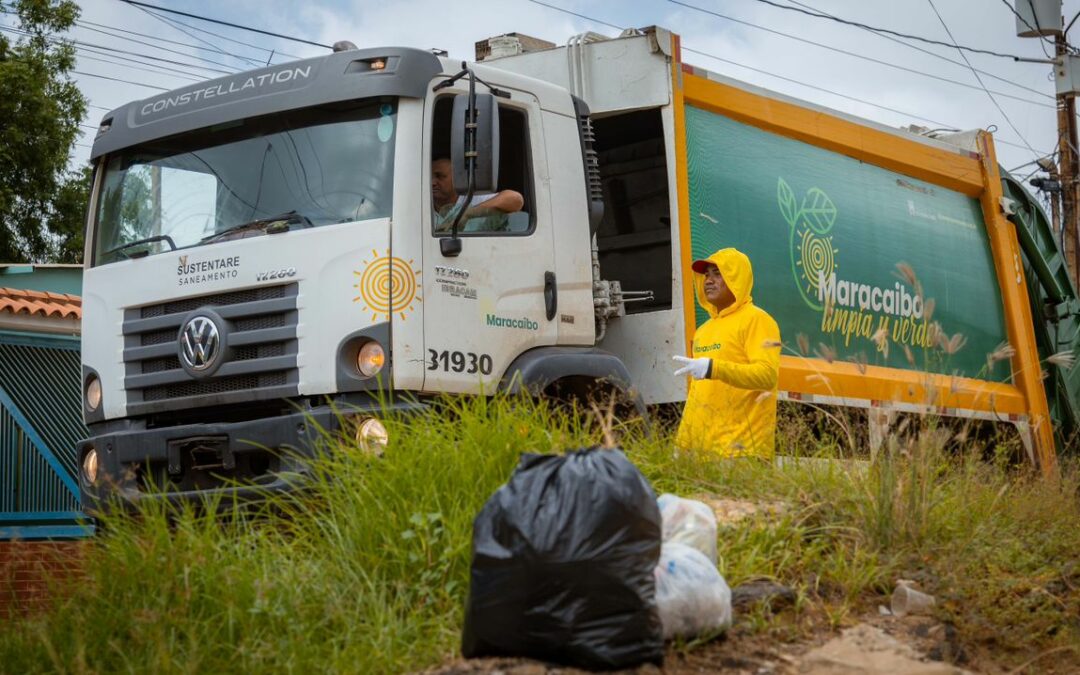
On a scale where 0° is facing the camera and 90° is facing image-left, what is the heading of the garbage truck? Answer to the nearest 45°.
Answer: approximately 45°

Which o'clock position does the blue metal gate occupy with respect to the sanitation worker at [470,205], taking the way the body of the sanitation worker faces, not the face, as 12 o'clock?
The blue metal gate is roughly at 3 o'clock from the sanitation worker.

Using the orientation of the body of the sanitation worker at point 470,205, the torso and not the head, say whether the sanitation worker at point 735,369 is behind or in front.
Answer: behind

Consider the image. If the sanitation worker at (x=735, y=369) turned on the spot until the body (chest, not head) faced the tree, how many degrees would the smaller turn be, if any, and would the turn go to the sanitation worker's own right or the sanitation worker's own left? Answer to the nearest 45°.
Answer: approximately 90° to the sanitation worker's own right

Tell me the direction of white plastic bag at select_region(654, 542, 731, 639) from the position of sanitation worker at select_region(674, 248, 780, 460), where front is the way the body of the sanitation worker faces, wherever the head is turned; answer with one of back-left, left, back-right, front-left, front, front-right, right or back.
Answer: front-left

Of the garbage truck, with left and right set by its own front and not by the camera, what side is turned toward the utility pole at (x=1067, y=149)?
back

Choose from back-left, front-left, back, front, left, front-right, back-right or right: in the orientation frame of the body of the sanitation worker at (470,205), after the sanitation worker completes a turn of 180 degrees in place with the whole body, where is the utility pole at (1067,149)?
front
